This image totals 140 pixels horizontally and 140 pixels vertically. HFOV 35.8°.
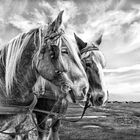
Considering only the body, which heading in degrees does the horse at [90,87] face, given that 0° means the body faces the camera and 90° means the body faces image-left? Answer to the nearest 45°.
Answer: approximately 315°

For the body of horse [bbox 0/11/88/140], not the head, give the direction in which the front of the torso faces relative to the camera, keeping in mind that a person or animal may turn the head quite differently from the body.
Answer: to the viewer's right
